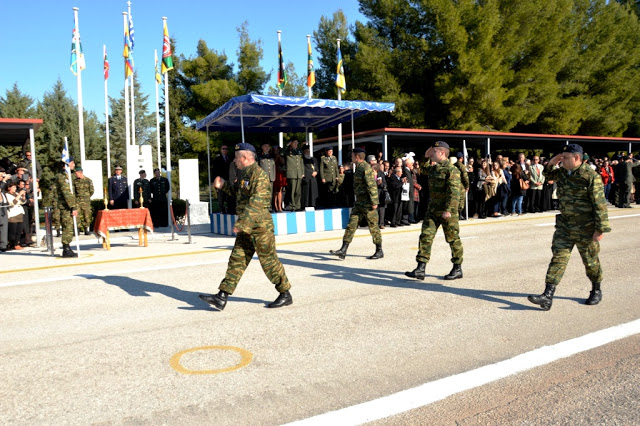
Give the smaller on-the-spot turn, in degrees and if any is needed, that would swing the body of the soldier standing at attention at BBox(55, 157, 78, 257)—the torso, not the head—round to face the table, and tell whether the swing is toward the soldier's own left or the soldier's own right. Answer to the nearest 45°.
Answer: approximately 45° to the soldier's own left

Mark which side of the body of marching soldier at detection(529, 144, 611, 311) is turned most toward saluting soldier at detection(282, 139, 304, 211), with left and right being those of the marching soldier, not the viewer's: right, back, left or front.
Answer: right

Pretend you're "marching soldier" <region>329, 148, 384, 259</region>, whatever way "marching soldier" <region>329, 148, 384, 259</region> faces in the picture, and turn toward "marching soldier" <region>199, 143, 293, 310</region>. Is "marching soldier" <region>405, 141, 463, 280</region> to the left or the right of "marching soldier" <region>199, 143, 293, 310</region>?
left

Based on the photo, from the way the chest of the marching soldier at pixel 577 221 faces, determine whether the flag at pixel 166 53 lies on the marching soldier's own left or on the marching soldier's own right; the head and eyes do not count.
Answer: on the marching soldier's own right

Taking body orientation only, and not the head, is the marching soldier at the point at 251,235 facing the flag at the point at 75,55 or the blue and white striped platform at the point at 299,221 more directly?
the flag

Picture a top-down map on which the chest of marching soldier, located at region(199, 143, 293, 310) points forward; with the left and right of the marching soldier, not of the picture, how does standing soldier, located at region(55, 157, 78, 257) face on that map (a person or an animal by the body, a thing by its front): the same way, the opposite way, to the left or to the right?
the opposite way

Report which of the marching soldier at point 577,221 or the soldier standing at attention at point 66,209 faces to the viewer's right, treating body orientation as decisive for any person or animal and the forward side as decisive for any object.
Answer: the soldier standing at attention

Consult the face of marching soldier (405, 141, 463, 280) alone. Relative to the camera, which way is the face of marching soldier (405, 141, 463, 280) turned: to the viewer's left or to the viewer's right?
to the viewer's left

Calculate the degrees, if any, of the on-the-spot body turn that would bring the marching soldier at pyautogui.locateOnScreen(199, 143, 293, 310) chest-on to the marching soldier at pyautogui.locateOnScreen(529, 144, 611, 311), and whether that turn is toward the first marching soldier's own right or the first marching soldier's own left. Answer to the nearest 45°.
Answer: approximately 180°

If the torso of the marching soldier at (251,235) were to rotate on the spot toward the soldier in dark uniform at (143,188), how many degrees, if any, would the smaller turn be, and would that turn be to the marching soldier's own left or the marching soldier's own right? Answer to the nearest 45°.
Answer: approximately 90° to the marching soldier's own right

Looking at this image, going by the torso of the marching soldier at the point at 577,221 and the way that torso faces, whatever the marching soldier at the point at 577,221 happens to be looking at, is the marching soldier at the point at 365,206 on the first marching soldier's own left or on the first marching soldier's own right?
on the first marching soldier's own right

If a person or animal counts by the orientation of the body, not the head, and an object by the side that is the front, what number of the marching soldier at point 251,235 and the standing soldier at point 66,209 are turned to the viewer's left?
1

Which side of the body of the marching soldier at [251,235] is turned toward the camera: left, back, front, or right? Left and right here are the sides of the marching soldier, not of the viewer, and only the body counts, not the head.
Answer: left
